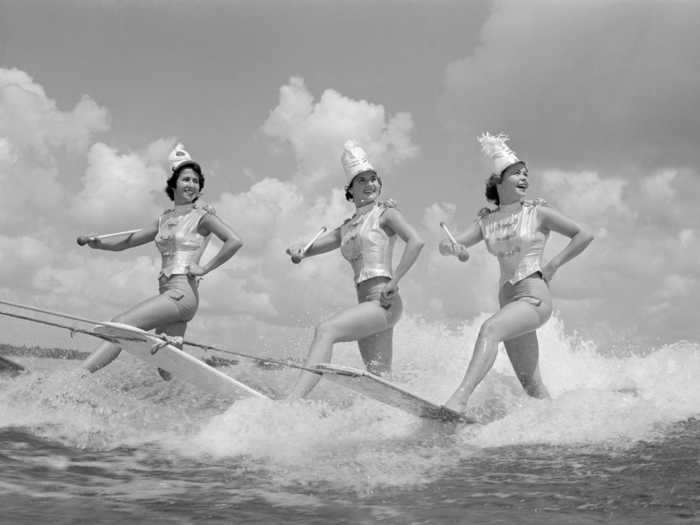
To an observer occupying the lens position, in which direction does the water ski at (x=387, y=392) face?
facing to the left of the viewer

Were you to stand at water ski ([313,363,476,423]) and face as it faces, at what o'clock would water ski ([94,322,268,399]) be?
water ski ([94,322,268,399]) is roughly at 1 o'clock from water ski ([313,363,476,423]).

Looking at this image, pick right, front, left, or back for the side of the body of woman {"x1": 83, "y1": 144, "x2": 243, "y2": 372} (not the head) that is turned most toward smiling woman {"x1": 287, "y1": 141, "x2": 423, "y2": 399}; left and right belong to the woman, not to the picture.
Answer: left

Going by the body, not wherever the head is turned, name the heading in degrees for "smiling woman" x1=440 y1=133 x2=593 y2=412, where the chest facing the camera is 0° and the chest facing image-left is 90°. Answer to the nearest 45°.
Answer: approximately 45°

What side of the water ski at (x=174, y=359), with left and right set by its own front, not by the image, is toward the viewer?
left

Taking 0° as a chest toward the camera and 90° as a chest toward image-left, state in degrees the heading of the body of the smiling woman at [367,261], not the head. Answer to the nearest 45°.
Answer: approximately 45°

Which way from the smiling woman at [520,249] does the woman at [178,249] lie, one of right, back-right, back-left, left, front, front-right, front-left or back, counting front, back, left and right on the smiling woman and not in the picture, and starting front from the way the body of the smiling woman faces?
front-right

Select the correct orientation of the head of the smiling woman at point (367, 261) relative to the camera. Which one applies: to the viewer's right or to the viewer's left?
to the viewer's right

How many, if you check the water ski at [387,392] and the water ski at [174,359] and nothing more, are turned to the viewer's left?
2

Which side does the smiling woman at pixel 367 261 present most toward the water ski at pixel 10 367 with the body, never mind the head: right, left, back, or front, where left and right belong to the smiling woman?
right
